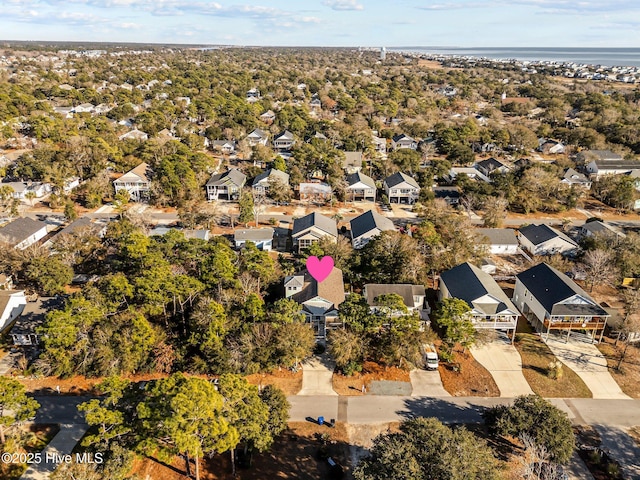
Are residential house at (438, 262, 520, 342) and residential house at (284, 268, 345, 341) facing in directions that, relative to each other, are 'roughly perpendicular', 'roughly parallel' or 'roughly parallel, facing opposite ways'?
roughly parallel

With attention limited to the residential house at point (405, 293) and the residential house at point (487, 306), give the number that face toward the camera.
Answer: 2

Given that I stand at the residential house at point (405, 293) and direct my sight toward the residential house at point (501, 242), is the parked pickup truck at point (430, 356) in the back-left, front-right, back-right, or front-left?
back-right

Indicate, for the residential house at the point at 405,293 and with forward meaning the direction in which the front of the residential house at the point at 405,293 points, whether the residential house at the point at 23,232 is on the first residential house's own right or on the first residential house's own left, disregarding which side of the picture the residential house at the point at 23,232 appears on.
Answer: on the first residential house's own right

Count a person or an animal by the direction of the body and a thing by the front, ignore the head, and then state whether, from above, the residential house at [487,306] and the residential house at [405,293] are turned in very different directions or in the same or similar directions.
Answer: same or similar directions

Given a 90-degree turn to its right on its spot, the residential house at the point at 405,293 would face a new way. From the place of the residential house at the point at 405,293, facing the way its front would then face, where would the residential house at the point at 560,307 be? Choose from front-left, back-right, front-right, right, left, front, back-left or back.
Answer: back

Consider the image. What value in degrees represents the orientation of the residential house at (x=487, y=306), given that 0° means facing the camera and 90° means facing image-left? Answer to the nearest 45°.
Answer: approximately 0°

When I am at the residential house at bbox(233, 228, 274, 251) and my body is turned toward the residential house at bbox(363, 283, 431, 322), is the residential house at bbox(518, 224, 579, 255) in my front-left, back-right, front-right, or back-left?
front-left

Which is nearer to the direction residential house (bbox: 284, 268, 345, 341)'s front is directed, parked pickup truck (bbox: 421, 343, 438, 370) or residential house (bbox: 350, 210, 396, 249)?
the parked pickup truck

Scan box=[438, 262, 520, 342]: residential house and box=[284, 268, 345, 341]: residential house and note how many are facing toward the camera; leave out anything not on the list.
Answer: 2

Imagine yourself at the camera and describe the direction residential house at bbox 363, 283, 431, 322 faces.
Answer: facing the viewer

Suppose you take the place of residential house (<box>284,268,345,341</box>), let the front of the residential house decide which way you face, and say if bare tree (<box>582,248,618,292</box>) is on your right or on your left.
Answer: on your left

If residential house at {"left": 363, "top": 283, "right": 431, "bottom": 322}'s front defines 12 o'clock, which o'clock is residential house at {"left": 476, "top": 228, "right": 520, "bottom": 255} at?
residential house at {"left": 476, "top": 228, "right": 520, "bottom": 255} is roughly at 7 o'clock from residential house at {"left": 363, "top": 283, "right": 431, "bottom": 322}.

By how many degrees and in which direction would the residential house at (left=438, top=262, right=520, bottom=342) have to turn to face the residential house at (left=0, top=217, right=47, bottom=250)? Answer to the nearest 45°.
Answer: approximately 90° to its right

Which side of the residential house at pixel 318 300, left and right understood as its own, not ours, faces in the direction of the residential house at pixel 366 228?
back

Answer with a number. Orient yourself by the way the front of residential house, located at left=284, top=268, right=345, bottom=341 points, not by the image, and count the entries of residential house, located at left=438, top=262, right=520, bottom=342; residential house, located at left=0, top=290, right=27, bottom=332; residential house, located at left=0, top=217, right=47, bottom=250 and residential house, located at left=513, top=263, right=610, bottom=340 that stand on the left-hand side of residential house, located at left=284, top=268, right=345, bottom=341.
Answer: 2

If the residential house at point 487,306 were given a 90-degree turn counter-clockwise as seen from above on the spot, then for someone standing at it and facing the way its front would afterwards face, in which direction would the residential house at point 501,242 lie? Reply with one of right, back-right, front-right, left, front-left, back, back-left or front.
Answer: left
